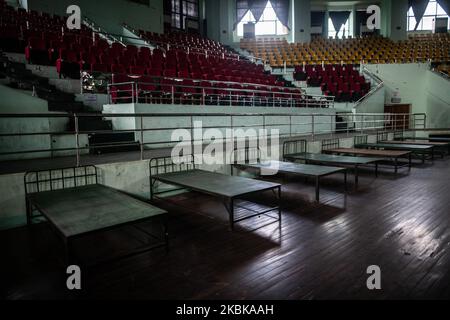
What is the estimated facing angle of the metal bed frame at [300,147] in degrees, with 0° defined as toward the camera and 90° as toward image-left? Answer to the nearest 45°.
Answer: approximately 315°

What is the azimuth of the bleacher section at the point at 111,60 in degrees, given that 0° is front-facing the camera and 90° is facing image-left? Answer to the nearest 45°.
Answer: approximately 315°

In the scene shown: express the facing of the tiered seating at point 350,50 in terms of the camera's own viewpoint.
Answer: facing the viewer

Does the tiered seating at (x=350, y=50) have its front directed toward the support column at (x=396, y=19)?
no

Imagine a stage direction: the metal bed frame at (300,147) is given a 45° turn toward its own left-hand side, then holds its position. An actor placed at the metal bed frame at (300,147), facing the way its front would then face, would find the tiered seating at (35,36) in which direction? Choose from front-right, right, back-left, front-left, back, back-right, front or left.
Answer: back

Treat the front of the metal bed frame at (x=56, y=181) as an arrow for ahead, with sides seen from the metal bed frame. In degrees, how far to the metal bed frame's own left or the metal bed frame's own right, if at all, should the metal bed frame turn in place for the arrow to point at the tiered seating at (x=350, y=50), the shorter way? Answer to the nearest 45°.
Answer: approximately 90° to the metal bed frame's own left

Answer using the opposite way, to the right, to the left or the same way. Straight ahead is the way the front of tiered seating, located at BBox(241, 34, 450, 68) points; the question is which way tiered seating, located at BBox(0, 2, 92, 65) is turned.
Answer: to the left

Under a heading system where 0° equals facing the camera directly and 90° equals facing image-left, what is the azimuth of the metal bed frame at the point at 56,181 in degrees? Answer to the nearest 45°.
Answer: approximately 315°

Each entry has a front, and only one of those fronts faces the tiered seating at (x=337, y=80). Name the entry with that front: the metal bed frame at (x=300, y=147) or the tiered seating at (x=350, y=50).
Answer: the tiered seating at (x=350, y=50)

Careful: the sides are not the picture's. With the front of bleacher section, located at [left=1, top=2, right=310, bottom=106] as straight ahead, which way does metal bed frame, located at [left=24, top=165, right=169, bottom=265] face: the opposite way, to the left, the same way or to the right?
the same way

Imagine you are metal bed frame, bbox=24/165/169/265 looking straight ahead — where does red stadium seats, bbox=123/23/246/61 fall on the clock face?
The red stadium seats is roughly at 8 o'clock from the metal bed frame.

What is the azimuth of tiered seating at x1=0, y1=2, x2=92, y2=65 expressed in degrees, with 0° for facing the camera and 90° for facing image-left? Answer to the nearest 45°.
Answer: approximately 315°

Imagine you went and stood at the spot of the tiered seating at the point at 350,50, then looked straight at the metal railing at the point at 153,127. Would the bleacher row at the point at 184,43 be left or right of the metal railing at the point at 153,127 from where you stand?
right

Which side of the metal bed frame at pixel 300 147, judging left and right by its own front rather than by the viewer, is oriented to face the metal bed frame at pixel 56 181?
right

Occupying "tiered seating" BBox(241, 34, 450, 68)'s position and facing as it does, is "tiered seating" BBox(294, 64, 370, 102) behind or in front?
in front

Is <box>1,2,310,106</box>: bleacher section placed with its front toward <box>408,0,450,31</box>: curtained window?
no

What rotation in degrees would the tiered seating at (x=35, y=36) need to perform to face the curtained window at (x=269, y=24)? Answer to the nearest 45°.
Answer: approximately 90° to its left
